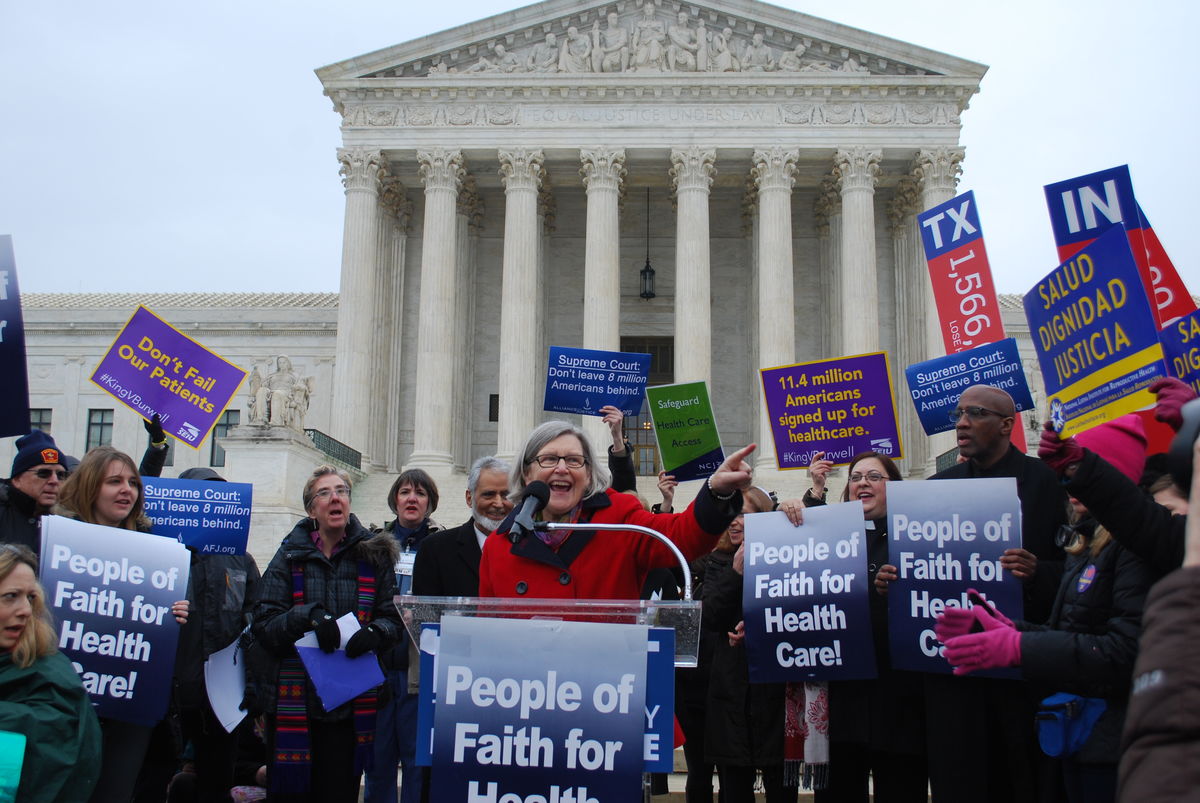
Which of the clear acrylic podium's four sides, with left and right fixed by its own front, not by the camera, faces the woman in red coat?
back

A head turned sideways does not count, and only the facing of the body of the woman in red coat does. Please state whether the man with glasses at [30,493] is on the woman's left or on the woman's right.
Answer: on the woman's right

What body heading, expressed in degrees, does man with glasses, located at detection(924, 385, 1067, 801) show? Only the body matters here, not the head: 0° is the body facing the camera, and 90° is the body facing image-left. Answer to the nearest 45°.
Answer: approximately 45°

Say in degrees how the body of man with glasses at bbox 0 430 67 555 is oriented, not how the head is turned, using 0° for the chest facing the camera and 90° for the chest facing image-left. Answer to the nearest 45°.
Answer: approximately 315°

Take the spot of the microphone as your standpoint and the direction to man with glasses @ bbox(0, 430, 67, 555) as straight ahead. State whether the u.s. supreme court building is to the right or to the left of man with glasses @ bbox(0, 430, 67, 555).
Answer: right

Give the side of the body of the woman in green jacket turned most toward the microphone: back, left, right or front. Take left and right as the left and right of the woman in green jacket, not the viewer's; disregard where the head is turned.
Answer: left

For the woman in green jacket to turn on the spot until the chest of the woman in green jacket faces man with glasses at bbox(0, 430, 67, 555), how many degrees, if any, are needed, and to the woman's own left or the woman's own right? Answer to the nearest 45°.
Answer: approximately 135° to the woman's own right

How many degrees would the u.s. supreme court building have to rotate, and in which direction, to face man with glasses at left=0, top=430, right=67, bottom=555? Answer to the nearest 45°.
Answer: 0° — it already faces them
